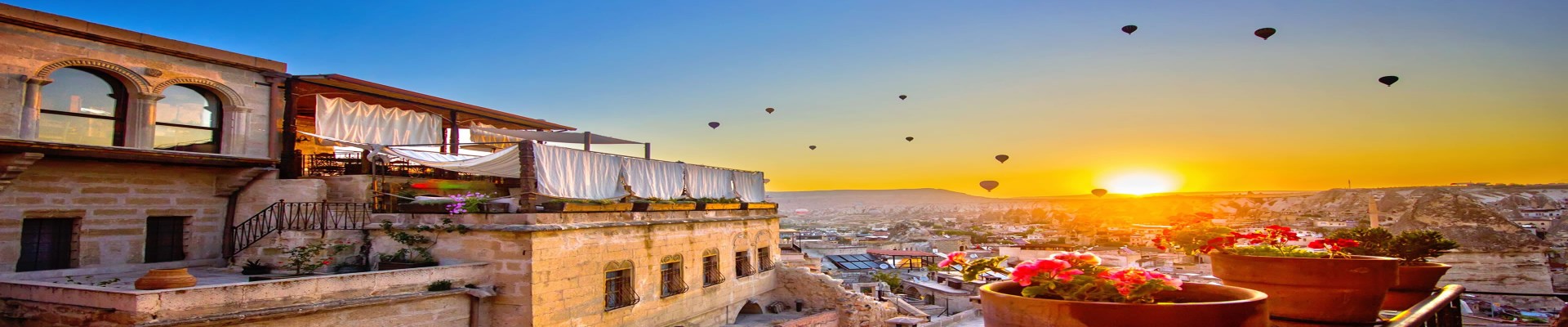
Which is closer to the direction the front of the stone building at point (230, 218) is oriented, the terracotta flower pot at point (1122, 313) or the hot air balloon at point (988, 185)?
the terracotta flower pot

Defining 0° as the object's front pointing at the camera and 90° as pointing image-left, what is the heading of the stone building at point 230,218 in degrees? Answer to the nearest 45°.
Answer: approximately 315°

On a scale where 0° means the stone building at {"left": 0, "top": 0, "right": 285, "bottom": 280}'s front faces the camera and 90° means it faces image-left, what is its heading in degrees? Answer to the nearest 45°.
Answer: approximately 315°
